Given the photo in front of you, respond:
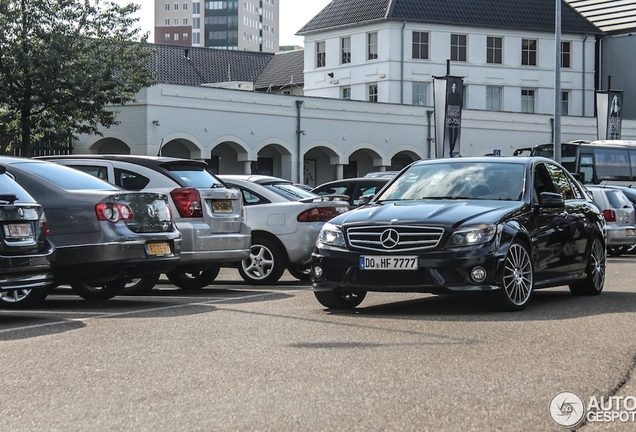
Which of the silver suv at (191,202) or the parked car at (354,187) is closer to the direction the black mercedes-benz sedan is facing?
the silver suv

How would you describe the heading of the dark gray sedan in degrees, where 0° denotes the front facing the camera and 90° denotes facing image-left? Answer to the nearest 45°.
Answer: approximately 135°

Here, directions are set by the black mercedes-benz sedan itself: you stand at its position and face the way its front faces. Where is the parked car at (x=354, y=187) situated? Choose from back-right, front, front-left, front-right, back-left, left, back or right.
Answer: back-right

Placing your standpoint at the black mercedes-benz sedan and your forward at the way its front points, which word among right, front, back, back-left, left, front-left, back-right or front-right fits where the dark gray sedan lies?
front-right

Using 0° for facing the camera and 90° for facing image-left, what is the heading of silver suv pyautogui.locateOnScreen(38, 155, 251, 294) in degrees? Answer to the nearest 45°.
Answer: approximately 135°

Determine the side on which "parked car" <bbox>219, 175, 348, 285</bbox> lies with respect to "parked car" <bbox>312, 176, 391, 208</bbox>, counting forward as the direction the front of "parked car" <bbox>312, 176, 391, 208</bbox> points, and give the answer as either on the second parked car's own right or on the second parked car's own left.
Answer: on the second parked car's own left

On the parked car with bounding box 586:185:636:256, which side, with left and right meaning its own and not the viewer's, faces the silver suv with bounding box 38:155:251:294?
left

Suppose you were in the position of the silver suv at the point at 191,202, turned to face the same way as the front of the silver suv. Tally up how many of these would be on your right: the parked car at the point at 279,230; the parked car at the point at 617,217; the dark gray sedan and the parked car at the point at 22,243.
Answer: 2

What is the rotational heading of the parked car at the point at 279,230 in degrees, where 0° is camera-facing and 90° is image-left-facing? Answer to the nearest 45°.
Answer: approximately 135°

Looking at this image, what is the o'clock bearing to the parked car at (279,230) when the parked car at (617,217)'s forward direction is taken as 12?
the parked car at (279,230) is roughly at 8 o'clock from the parked car at (617,217).

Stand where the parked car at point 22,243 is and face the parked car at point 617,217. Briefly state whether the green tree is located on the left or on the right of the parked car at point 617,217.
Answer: left
